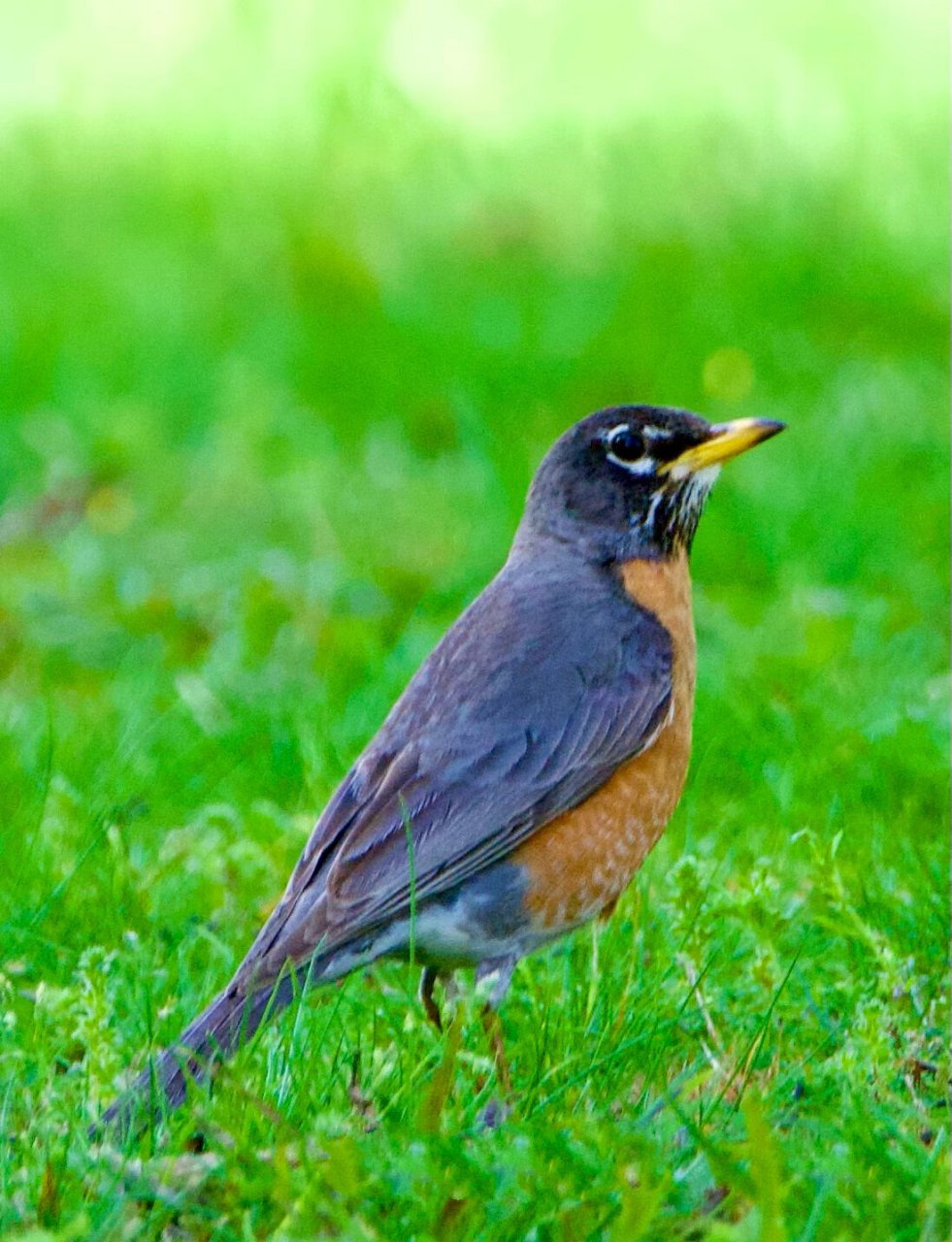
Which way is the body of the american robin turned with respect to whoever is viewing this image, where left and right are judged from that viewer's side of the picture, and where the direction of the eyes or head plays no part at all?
facing to the right of the viewer
